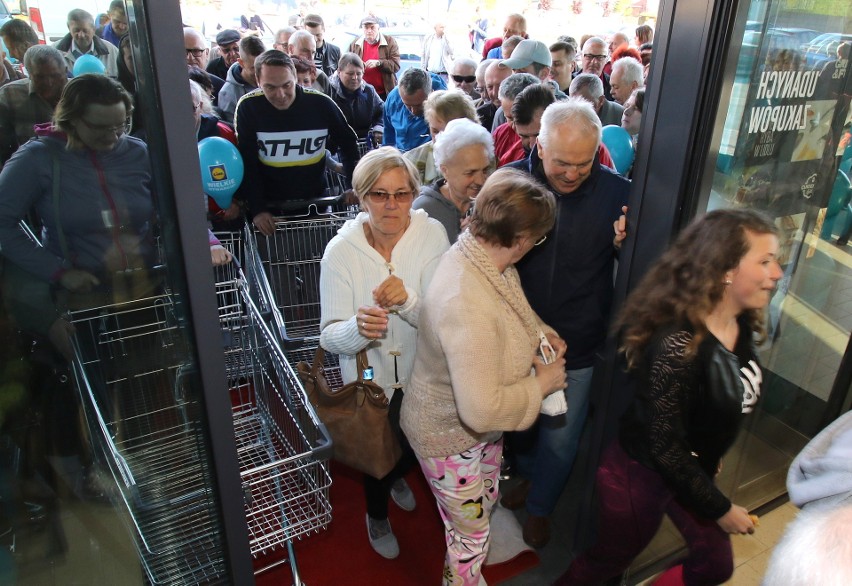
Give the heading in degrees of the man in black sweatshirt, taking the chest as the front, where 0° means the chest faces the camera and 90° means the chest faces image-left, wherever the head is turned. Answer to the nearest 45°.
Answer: approximately 0°

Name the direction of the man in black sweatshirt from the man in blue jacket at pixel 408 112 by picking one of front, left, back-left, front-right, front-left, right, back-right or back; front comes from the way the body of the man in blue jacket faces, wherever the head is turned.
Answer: right

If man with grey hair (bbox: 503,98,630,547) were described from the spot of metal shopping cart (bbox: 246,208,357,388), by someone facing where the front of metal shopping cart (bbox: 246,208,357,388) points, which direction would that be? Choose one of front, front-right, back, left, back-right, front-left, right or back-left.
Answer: front-left

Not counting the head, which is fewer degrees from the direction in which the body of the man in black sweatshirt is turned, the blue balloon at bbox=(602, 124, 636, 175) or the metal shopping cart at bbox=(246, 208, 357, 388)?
the metal shopping cart

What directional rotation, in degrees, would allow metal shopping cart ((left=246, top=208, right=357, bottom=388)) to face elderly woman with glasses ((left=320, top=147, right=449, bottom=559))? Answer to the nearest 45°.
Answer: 0° — it already faces them

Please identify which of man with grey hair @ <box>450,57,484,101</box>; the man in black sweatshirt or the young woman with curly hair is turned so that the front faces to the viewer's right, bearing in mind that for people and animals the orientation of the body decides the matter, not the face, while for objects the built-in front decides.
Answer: the young woman with curly hair

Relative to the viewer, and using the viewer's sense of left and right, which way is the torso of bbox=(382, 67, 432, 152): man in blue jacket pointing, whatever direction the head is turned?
facing the viewer and to the right of the viewer

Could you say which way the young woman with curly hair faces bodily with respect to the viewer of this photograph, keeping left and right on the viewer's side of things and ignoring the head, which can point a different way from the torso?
facing to the right of the viewer
